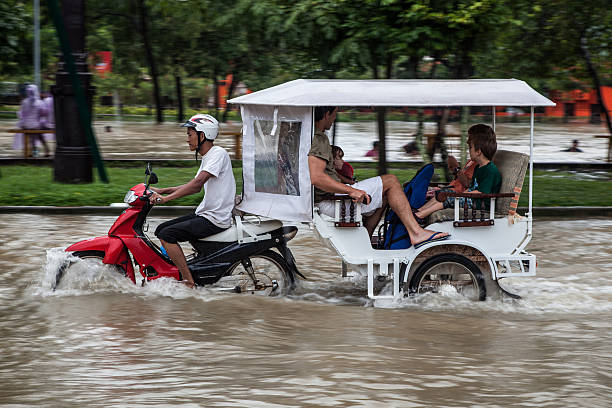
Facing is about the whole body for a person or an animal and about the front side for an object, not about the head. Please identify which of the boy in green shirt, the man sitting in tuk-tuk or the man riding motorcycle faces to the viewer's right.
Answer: the man sitting in tuk-tuk

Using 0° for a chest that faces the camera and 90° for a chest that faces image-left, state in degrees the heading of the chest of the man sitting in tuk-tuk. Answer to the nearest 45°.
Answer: approximately 270°

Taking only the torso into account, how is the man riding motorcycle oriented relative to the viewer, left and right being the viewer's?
facing to the left of the viewer

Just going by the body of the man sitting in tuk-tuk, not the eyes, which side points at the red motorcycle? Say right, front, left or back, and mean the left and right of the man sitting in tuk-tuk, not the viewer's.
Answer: back

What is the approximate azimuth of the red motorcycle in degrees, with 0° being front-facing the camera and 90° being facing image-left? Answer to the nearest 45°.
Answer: approximately 90°

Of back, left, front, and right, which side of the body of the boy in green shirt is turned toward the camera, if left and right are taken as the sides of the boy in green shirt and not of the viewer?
left

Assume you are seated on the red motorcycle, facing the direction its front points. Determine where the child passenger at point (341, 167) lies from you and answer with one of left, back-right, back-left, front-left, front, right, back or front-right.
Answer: back

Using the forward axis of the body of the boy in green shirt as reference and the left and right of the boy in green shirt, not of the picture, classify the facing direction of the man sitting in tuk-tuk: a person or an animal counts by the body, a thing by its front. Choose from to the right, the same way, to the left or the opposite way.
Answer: the opposite way

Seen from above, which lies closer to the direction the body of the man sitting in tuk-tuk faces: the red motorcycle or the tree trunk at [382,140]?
the tree trunk

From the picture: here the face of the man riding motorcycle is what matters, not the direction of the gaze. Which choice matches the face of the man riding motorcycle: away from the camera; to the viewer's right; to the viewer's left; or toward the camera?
to the viewer's left

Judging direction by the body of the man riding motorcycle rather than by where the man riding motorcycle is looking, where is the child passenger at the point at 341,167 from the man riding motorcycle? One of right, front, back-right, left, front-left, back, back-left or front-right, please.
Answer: back

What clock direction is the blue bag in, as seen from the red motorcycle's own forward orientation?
The blue bag is roughly at 6 o'clock from the red motorcycle.

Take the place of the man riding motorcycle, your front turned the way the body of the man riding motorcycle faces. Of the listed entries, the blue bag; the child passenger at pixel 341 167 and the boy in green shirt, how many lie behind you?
3

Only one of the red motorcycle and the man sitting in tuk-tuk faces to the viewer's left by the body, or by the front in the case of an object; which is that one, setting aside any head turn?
the red motorcycle

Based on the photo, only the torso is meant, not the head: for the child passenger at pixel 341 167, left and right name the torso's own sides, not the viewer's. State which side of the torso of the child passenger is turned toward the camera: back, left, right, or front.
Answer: right
